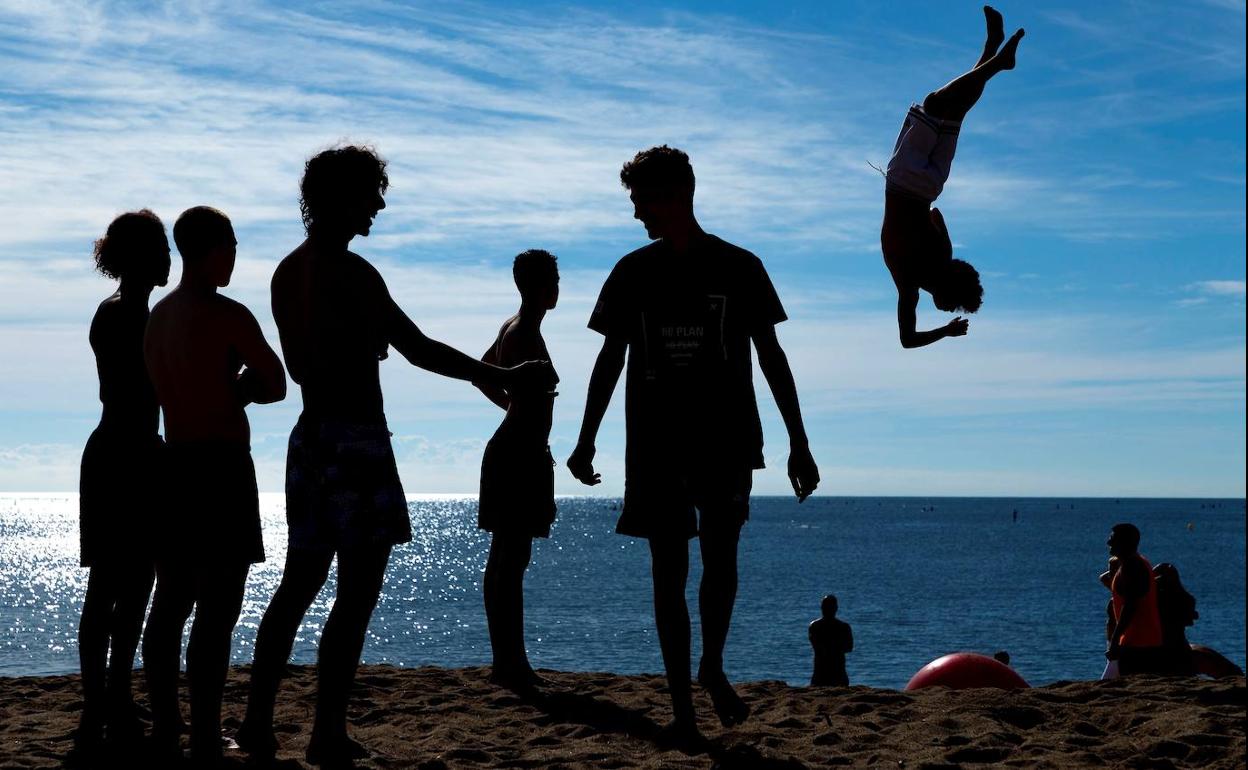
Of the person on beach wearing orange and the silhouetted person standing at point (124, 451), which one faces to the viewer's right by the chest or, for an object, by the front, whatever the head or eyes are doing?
the silhouetted person standing

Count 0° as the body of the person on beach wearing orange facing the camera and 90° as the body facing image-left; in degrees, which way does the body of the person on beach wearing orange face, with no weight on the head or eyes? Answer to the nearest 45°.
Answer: approximately 90°

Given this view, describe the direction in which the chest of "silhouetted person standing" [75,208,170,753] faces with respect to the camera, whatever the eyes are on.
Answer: to the viewer's right

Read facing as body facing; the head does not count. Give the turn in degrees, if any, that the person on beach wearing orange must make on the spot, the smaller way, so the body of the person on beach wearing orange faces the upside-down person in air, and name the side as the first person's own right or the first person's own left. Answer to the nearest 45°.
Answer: approximately 90° to the first person's own left

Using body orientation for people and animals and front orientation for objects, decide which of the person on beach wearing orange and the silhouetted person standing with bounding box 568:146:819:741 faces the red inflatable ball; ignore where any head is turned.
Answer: the person on beach wearing orange

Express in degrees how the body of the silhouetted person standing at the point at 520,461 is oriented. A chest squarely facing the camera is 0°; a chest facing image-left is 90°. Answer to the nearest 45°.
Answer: approximately 270°

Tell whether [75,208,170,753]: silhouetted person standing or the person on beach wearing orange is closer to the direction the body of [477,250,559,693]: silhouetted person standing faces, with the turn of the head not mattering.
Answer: the person on beach wearing orange

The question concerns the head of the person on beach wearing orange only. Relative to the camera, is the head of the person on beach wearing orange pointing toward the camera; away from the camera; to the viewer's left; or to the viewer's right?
to the viewer's left
